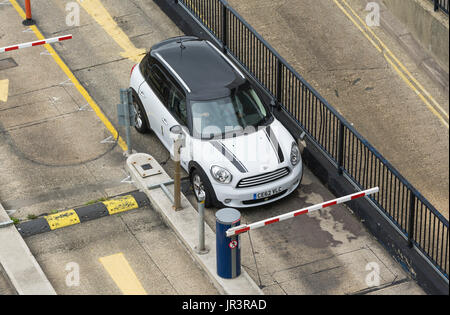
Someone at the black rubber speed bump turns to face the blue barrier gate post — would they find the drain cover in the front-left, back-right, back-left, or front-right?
back-left

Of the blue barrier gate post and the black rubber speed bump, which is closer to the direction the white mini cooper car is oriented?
the blue barrier gate post

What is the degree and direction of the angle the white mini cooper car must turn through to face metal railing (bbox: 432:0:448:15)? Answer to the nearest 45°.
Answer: approximately 90° to its left

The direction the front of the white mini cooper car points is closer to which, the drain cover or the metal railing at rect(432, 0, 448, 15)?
the metal railing

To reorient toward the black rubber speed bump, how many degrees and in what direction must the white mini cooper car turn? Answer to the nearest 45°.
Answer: approximately 135° to its right

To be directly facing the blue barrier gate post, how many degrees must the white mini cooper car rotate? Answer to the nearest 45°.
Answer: approximately 45° to its right

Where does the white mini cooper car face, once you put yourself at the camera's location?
facing the viewer and to the right of the viewer

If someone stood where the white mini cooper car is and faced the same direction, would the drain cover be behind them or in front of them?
behind
